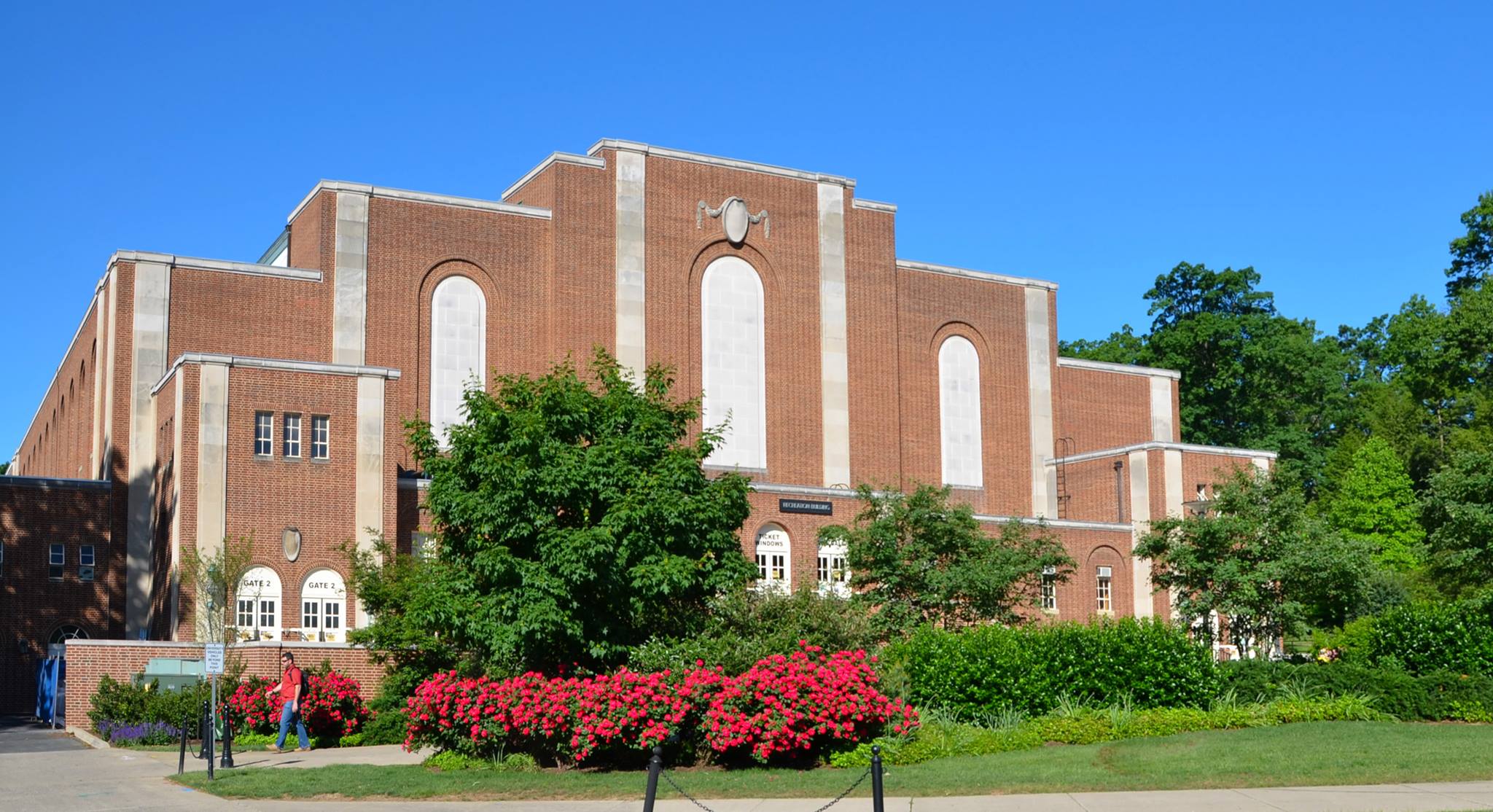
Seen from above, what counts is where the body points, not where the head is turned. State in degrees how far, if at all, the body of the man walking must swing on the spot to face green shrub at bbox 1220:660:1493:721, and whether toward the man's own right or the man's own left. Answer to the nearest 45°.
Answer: approximately 180°

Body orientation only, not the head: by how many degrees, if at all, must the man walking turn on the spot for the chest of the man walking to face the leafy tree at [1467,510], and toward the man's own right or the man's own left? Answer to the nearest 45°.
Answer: approximately 180°

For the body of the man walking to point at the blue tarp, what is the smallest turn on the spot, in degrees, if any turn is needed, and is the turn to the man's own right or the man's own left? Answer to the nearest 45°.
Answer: approximately 45° to the man's own right

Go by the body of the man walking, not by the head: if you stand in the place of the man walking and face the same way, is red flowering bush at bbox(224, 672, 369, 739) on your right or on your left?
on your right

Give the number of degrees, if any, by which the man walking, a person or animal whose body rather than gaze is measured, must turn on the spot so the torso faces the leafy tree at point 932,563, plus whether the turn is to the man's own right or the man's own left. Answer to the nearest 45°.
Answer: approximately 135° to the man's own right

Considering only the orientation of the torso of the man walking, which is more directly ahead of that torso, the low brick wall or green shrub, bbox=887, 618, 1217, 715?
the low brick wall

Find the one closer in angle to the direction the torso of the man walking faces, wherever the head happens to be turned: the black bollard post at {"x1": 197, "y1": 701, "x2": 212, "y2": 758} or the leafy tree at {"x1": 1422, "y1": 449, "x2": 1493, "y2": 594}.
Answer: the black bollard post

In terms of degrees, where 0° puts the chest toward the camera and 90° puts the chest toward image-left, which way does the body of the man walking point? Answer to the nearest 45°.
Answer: approximately 90°

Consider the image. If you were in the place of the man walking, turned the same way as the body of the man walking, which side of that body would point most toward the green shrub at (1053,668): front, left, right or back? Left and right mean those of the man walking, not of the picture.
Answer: back

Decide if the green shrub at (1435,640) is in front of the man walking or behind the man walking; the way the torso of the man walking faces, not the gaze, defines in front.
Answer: behind
